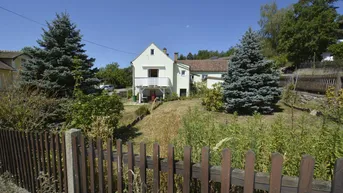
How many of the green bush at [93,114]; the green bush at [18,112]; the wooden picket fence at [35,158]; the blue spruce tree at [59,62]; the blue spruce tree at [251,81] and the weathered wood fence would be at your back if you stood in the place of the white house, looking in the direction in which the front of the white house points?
0

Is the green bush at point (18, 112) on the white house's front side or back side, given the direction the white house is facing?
on the front side

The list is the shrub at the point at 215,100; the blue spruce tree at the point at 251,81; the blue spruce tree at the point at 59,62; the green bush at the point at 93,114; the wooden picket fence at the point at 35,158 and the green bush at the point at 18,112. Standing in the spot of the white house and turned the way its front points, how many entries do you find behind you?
0

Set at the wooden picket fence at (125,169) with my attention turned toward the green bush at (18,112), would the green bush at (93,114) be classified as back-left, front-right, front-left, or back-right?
front-right

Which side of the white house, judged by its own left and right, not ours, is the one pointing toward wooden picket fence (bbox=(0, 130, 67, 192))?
front

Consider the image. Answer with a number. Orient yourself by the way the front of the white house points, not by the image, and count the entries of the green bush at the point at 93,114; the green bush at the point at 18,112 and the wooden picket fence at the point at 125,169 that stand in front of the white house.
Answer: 3

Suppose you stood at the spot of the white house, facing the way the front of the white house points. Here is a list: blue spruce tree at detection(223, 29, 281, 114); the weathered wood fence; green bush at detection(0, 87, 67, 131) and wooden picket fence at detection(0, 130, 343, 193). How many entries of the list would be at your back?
0

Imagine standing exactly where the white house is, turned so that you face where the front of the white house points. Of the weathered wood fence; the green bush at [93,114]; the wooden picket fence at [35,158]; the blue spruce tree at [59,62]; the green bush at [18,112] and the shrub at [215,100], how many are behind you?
0

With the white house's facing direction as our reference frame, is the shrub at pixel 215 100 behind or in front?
in front

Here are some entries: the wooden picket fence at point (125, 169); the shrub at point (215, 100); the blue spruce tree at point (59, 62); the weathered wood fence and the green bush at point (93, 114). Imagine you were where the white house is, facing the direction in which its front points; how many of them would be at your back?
0

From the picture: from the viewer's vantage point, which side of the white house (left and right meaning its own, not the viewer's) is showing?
front
